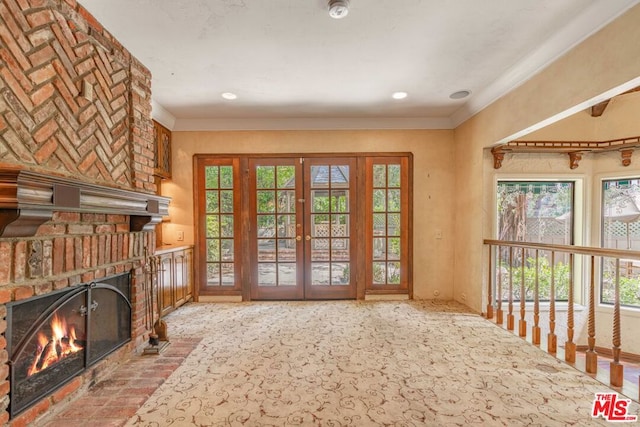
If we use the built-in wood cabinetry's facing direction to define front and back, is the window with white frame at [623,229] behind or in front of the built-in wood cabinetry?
in front

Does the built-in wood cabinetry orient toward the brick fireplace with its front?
no

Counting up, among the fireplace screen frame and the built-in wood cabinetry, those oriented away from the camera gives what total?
0

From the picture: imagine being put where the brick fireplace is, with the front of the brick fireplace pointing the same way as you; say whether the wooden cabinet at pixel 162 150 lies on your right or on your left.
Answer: on your left

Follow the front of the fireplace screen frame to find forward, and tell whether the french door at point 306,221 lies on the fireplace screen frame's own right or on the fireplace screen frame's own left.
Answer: on the fireplace screen frame's own left

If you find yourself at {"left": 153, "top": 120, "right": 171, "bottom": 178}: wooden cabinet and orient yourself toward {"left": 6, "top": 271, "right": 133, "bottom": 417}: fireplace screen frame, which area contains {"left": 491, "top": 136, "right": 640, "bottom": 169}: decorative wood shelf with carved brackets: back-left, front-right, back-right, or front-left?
front-left

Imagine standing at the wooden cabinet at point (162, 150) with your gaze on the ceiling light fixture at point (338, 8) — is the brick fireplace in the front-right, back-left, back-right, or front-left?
front-right

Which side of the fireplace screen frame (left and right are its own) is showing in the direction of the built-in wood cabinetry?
left

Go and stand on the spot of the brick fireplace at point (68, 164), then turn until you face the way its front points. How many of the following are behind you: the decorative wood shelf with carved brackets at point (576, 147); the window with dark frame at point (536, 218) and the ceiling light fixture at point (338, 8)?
0

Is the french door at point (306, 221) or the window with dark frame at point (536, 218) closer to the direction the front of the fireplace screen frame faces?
the window with dark frame

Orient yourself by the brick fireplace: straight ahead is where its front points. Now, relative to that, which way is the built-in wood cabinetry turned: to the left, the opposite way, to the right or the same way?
the same way

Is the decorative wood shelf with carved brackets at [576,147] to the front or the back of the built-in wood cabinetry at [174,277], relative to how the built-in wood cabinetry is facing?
to the front

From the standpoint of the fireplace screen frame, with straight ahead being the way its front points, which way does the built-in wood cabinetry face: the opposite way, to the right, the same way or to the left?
the same way

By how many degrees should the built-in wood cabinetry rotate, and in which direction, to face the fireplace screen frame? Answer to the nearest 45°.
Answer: approximately 45° to its right

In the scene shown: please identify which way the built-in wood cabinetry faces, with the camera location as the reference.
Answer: facing the viewer and to the right of the viewer
